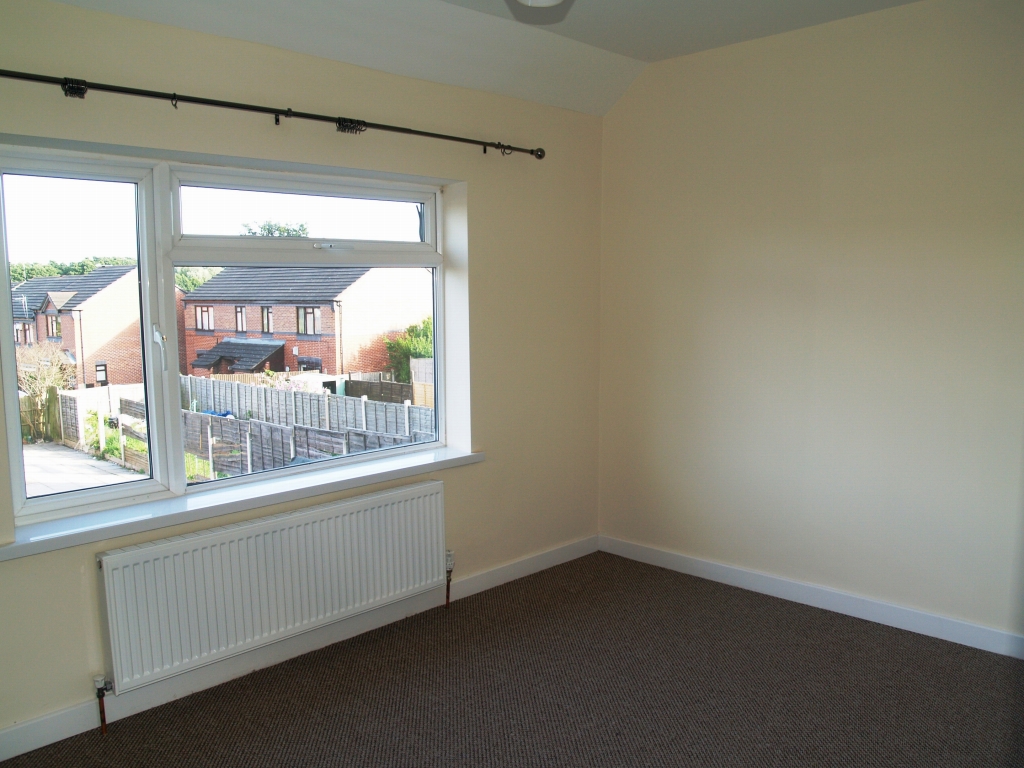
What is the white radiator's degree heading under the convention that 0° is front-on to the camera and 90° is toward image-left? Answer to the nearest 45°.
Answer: approximately 315°

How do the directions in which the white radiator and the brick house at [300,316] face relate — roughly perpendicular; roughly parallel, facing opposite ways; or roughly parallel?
roughly perpendicular
